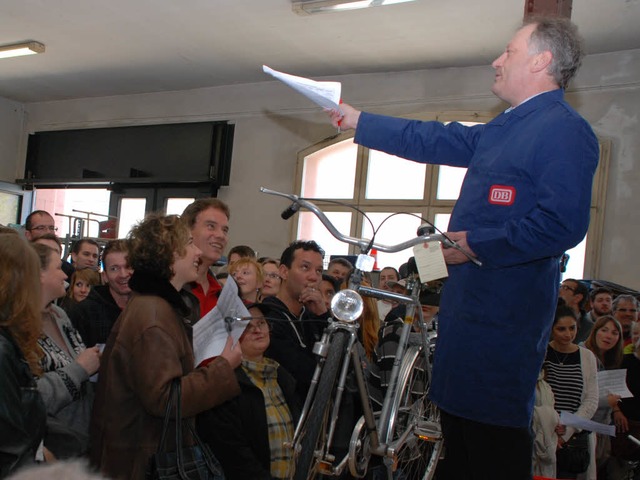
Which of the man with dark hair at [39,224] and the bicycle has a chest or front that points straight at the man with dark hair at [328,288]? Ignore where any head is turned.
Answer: the man with dark hair at [39,224]

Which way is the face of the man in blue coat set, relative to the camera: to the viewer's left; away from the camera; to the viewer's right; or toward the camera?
to the viewer's left

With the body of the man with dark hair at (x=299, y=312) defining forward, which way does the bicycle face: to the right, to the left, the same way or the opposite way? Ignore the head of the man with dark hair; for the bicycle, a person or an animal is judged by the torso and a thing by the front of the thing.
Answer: to the right

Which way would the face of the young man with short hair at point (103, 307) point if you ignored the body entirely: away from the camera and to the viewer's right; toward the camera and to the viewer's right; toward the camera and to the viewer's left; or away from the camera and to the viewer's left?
toward the camera and to the viewer's right

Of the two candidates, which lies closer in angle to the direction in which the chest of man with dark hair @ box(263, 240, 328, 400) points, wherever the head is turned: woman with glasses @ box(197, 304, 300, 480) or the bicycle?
the bicycle

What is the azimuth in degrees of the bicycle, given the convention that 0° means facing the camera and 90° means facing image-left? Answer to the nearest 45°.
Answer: approximately 45°

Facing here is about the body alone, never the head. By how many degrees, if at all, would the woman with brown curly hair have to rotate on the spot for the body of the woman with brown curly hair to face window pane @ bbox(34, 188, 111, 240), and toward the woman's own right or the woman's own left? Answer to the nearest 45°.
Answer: approximately 90° to the woman's own left

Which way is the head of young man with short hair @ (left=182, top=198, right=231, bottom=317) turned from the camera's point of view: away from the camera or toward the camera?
toward the camera

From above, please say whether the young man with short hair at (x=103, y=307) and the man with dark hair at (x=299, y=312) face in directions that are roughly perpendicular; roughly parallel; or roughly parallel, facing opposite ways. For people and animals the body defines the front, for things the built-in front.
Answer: roughly parallel

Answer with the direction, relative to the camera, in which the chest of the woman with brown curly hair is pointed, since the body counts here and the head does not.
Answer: to the viewer's right

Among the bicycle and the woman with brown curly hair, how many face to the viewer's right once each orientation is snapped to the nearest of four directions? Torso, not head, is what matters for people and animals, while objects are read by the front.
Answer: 1

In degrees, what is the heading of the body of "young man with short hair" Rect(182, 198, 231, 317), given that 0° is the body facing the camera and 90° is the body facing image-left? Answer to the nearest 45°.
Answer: approximately 315°

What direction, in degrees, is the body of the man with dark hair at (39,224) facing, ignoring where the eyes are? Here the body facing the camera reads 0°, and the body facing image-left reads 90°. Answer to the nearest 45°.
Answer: approximately 315°

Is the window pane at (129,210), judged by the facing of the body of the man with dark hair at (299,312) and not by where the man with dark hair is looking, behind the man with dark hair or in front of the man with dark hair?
behind
